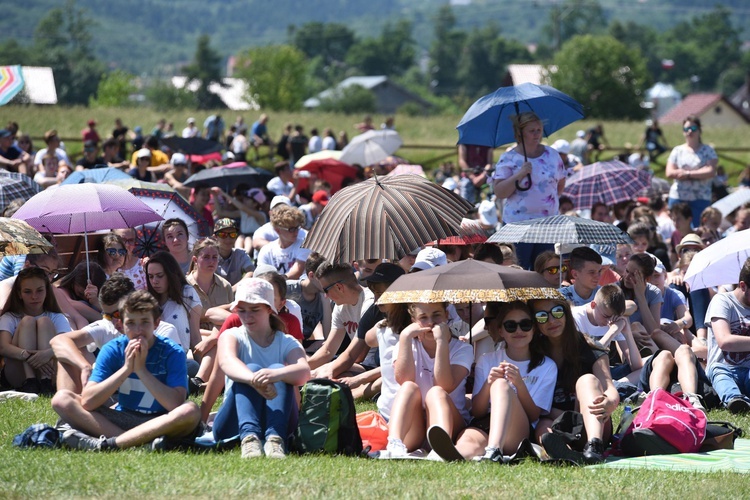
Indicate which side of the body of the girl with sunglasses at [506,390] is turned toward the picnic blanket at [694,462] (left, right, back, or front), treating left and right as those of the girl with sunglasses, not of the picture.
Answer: left

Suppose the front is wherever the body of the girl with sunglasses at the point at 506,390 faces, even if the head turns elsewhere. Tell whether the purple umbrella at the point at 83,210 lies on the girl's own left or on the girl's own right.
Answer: on the girl's own right

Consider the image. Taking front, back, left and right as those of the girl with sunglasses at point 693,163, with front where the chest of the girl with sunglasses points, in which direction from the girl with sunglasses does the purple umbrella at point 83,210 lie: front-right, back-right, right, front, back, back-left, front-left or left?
front-right

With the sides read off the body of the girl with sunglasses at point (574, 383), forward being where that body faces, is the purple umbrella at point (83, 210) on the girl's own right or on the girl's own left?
on the girl's own right

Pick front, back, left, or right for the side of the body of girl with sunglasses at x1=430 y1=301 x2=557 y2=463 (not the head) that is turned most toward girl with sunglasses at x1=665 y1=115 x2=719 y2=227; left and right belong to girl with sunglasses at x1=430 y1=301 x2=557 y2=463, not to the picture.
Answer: back

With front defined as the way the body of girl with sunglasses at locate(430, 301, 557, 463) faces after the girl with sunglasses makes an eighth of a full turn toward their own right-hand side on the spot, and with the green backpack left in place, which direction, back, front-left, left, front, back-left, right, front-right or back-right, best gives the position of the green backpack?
front-right

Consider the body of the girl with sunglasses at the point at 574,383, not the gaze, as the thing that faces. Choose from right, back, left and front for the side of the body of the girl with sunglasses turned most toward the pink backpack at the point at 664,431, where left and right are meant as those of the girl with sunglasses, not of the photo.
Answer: left

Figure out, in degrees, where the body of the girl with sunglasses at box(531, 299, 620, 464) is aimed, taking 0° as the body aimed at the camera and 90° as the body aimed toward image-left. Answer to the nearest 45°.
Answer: approximately 0°

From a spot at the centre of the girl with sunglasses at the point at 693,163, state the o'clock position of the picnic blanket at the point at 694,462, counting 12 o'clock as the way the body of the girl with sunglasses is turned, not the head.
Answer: The picnic blanket is roughly at 12 o'clock from the girl with sunglasses.

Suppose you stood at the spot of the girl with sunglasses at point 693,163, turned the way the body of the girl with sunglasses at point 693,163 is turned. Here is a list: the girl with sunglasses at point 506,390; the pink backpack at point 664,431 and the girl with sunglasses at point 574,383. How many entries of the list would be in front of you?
3

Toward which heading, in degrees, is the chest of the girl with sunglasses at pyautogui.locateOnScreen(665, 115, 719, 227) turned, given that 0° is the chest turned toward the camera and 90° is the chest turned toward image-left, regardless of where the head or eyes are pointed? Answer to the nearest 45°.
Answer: approximately 0°
